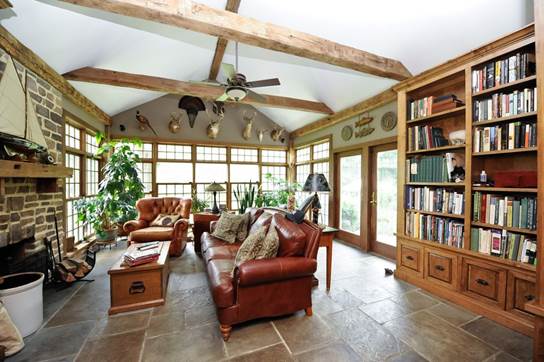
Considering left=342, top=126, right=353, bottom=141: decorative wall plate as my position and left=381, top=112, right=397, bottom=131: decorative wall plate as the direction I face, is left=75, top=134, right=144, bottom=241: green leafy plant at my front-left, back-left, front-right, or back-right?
back-right

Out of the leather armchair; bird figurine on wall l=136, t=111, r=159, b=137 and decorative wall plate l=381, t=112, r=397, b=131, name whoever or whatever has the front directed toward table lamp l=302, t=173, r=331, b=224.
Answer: the decorative wall plate

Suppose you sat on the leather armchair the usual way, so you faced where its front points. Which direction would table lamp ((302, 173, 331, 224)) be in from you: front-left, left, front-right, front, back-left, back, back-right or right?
left

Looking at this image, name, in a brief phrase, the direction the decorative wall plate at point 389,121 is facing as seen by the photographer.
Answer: facing the viewer and to the left of the viewer

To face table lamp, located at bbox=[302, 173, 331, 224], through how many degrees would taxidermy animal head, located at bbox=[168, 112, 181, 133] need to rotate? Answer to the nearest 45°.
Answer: approximately 45° to its left

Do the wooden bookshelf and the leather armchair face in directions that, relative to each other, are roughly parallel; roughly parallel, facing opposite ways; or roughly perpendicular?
roughly perpendicular

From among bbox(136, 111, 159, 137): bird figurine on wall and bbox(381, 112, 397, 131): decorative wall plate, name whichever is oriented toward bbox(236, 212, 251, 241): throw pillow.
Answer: the decorative wall plate

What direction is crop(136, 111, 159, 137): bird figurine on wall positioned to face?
to the viewer's left

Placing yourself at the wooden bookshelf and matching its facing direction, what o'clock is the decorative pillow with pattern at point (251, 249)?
The decorative pillow with pattern is roughly at 12 o'clock from the wooden bookshelf.

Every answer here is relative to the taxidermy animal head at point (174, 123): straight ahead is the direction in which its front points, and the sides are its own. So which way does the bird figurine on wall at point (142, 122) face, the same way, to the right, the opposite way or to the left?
to the right

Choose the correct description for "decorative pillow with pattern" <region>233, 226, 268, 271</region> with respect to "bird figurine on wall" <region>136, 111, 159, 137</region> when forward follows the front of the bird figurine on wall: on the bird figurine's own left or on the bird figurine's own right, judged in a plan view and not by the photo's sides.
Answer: on the bird figurine's own left

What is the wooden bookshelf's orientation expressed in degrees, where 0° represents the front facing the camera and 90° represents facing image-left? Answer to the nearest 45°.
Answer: approximately 45°

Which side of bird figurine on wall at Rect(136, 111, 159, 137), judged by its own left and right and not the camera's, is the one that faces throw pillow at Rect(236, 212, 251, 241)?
left

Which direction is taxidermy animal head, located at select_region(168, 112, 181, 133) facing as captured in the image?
toward the camera

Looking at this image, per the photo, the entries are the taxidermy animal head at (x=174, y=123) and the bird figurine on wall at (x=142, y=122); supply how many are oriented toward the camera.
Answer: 1
